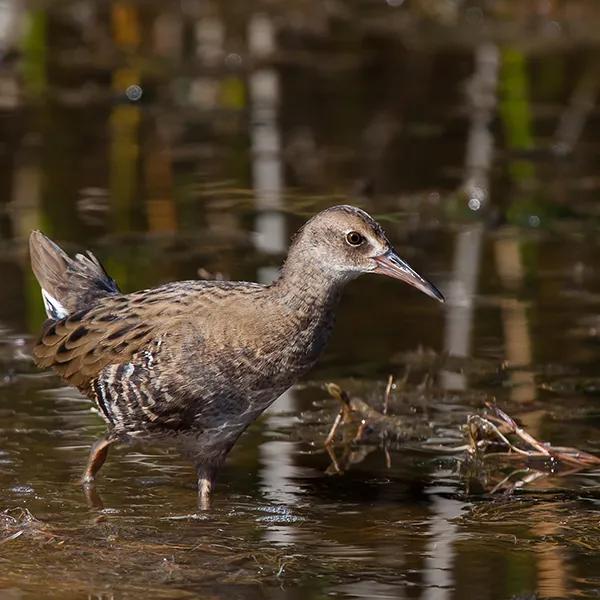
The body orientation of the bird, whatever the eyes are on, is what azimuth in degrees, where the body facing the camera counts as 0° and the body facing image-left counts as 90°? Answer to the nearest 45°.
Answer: approximately 270°

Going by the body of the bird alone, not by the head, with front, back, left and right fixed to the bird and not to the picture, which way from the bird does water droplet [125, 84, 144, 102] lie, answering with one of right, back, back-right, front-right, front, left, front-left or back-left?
left
